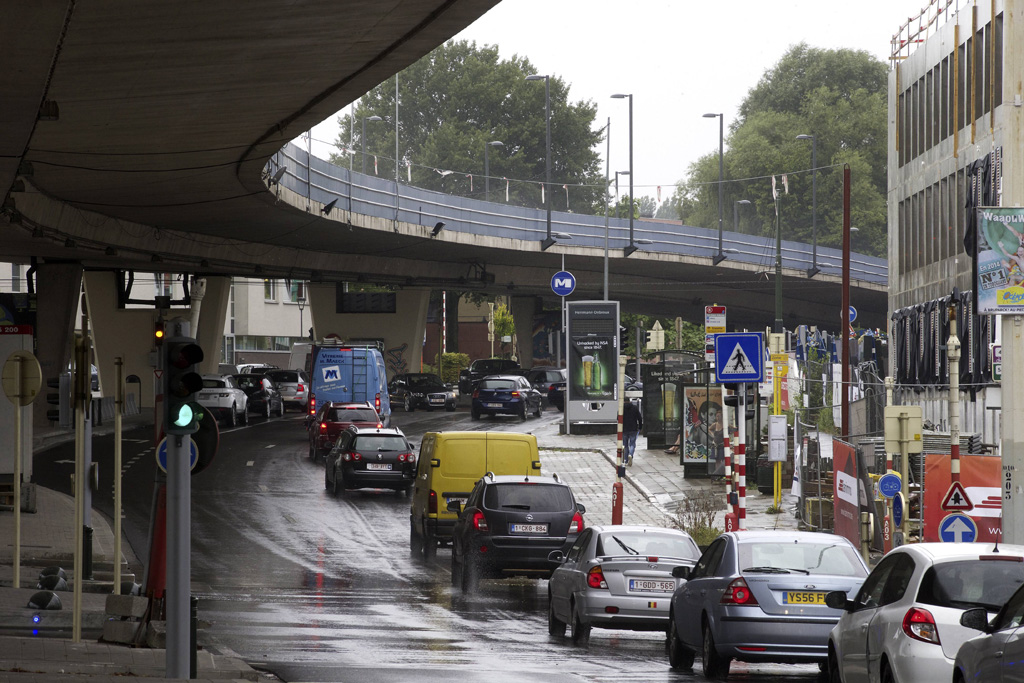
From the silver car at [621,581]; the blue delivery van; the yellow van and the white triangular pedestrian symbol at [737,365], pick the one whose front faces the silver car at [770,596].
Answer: the white triangular pedestrian symbol

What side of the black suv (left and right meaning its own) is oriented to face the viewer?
back

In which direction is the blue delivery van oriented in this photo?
away from the camera

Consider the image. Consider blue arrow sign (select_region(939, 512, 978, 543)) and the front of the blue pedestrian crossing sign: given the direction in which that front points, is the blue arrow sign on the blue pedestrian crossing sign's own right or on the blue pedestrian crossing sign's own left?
on the blue pedestrian crossing sign's own left

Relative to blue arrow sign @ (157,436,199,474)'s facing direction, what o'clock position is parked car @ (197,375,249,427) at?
The parked car is roughly at 6 o'clock from the blue arrow sign.

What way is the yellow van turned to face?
away from the camera

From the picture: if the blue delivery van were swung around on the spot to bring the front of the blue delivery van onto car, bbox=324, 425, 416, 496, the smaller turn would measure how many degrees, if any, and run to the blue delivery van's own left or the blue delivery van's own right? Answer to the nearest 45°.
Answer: approximately 180°

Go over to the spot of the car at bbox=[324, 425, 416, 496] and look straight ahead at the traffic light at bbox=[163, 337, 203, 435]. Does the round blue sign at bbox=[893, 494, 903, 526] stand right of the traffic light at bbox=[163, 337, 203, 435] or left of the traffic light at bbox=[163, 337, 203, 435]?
left

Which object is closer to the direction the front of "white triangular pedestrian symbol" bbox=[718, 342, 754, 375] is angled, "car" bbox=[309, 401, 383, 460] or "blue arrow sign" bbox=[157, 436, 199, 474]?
the blue arrow sign

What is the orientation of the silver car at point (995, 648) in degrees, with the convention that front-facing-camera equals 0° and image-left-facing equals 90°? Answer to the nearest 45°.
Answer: approximately 135°

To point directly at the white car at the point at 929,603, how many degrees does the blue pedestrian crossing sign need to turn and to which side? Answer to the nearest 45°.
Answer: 0° — it already faces it

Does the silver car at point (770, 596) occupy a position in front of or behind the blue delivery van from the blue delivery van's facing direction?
behind

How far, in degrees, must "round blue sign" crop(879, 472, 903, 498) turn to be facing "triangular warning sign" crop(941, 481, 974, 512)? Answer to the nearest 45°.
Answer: approximately 45° to its left
